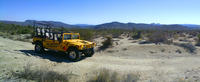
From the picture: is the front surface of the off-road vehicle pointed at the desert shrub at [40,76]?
no

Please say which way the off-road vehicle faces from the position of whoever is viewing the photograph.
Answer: facing the viewer and to the right of the viewer
